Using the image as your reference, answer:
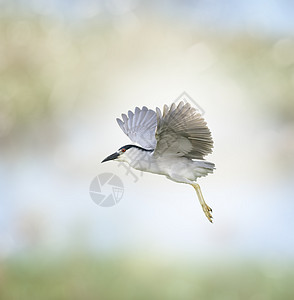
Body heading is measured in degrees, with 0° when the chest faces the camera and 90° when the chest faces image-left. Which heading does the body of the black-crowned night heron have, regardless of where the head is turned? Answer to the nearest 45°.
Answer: approximately 90°
